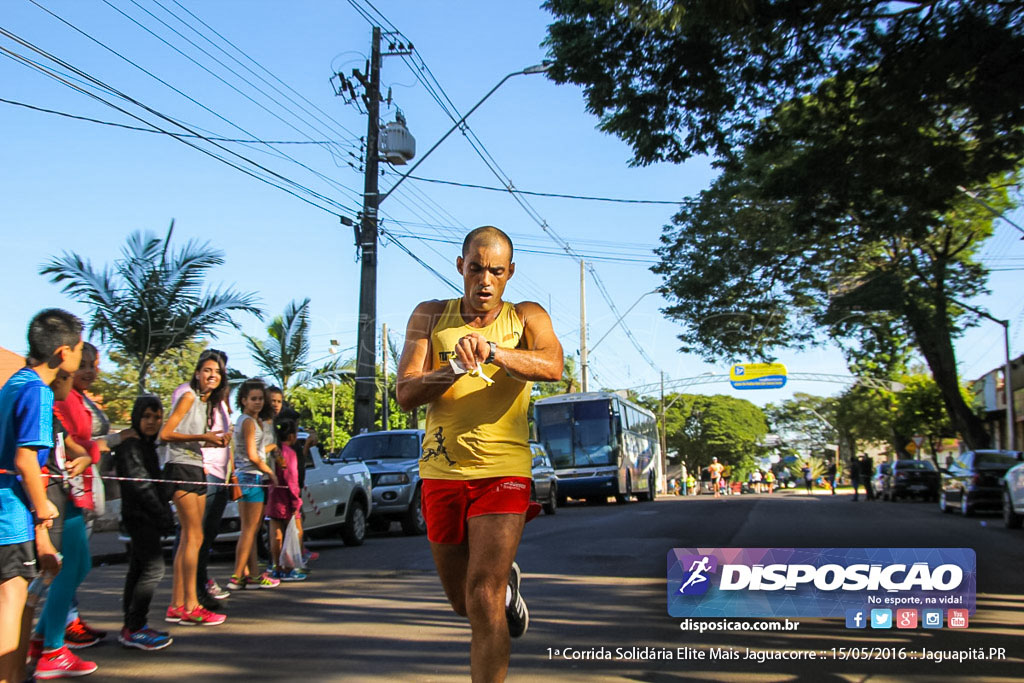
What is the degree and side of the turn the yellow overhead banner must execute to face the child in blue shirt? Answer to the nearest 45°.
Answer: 0° — it already faces them

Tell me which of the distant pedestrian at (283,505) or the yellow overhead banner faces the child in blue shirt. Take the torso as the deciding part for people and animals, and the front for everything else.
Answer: the yellow overhead banner

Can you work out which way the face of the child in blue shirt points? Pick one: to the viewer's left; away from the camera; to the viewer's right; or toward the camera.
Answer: to the viewer's right

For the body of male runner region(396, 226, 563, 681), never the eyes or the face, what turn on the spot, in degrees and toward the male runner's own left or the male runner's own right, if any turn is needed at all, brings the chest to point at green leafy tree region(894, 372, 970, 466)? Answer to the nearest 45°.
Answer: approximately 135° to the male runner's own left

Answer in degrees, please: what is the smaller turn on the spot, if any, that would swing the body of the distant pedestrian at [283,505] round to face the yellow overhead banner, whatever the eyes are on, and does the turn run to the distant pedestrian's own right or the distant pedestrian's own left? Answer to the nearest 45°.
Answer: approximately 45° to the distant pedestrian's own left

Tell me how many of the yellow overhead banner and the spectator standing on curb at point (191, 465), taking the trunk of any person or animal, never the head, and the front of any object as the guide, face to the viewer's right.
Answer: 1

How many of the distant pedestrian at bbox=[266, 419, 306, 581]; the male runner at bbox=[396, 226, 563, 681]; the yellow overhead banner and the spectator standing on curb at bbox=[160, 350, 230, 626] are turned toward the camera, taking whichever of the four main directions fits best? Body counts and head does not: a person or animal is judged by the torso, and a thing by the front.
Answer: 2

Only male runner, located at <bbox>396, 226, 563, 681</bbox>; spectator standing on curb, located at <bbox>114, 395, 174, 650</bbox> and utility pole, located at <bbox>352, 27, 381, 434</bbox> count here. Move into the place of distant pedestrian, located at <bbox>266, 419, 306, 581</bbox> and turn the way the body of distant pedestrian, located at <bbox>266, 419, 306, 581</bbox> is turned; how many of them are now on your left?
1

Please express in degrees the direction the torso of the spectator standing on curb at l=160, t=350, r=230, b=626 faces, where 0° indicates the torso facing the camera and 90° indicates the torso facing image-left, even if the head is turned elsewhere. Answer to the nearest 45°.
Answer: approximately 270°

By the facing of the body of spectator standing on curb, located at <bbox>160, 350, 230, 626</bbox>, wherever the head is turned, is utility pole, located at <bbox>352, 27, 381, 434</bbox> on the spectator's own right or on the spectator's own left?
on the spectator's own left

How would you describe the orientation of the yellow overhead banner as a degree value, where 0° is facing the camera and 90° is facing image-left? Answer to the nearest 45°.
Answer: approximately 0°

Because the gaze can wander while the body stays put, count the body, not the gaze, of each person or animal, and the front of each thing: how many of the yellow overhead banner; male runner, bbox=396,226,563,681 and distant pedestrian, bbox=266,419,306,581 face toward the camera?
2
